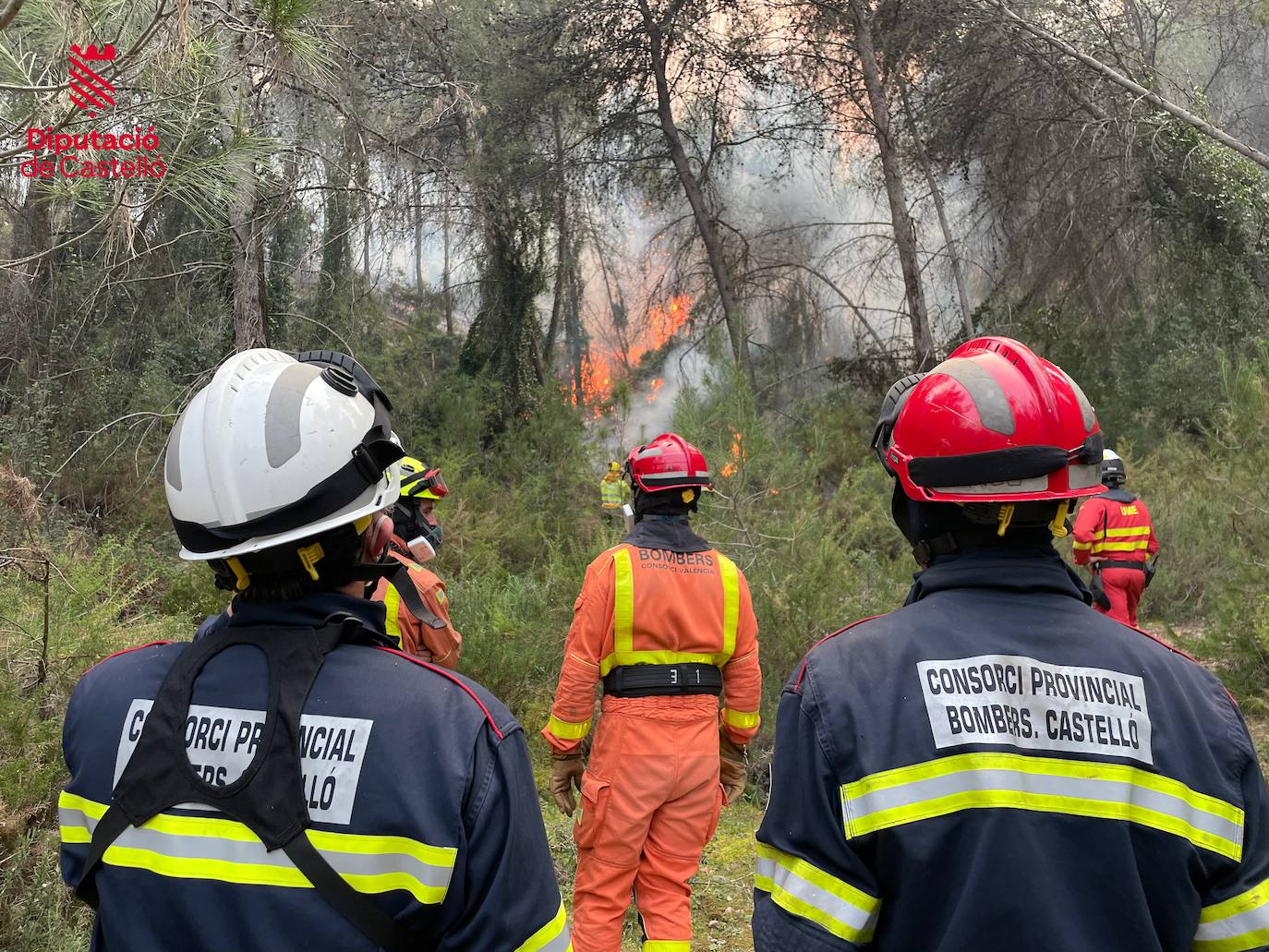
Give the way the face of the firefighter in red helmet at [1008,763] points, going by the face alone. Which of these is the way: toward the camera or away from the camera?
away from the camera

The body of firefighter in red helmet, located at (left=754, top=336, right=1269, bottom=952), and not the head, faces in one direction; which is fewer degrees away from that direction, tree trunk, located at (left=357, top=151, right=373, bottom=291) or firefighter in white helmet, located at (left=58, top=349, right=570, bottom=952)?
the tree trunk

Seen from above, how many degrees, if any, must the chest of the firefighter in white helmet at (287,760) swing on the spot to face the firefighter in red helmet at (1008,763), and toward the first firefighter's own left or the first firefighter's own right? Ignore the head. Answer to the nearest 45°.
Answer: approximately 45° to the first firefighter's own right

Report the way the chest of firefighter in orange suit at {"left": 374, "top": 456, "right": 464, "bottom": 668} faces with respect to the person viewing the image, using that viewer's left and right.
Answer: facing to the right of the viewer

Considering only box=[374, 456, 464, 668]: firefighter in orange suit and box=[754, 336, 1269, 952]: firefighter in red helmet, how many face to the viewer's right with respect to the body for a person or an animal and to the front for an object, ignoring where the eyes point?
1

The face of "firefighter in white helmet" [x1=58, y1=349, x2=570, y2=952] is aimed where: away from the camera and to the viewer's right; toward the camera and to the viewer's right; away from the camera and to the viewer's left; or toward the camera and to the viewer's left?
away from the camera and to the viewer's right

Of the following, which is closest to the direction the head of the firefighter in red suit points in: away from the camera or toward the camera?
away from the camera

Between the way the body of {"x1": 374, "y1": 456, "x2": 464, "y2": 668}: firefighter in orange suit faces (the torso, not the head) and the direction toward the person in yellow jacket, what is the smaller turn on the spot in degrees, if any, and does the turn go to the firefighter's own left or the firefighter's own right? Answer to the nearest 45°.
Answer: approximately 90° to the firefighter's own left

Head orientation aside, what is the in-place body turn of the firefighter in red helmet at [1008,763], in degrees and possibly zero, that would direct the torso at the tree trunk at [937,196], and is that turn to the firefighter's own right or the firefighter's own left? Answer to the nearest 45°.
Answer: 0° — they already face it

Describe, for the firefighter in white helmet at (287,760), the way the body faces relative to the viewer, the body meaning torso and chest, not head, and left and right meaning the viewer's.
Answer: facing away from the viewer and to the right of the viewer

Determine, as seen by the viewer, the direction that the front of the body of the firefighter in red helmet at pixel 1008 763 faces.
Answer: away from the camera
